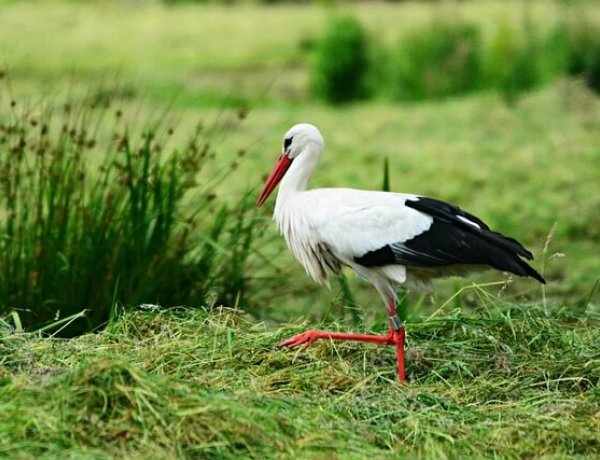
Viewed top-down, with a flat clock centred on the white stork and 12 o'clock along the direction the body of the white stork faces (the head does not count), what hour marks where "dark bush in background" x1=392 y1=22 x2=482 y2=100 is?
The dark bush in background is roughly at 3 o'clock from the white stork.

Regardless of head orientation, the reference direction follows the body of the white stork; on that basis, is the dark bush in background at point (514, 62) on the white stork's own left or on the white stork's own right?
on the white stork's own right

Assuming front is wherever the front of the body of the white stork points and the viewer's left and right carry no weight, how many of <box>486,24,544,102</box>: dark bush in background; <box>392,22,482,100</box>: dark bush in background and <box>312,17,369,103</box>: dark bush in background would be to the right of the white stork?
3

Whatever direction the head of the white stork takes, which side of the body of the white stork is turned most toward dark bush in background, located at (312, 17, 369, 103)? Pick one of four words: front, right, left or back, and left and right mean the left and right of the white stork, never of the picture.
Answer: right

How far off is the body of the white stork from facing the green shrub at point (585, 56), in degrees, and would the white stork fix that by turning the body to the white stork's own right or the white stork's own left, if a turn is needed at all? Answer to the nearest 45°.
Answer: approximately 90° to the white stork's own right

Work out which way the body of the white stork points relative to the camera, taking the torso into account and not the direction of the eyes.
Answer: to the viewer's left

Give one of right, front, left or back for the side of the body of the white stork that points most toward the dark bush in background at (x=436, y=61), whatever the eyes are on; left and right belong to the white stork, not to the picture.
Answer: right
